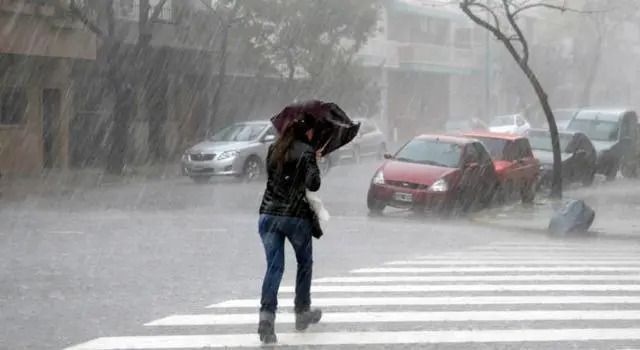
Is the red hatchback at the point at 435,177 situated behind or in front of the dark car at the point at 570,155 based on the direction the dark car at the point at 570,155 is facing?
in front

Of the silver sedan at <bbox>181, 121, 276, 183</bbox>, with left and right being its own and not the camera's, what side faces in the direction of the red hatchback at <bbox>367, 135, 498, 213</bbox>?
left

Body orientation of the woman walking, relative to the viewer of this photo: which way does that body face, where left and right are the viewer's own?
facing away from the viewer and to the right of the viewer

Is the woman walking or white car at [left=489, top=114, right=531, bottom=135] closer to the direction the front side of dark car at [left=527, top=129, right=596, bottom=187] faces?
the woman walking

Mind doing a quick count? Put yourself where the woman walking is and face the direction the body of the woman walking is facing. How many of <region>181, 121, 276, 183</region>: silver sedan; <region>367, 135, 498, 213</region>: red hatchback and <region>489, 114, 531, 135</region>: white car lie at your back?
0

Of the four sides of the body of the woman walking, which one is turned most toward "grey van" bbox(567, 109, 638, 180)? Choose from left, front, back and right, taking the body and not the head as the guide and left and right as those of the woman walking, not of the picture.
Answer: front

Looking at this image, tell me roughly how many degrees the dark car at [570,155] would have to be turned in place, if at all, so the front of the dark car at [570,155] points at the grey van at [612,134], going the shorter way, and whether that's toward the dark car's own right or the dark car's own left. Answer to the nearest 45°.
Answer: approximately 135° to the dark car's own right

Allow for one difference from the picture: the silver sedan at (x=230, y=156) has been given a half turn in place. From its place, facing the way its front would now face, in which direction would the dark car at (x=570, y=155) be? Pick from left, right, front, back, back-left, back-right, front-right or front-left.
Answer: front-right

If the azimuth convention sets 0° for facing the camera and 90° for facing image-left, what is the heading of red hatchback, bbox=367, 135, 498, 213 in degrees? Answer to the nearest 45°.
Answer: approximately 45°

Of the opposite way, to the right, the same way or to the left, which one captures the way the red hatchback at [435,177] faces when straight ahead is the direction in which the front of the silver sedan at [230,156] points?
the same way

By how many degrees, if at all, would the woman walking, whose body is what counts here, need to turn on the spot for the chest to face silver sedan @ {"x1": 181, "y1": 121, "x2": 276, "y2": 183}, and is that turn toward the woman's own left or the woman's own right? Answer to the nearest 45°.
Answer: approximately 45° to the woman's own left

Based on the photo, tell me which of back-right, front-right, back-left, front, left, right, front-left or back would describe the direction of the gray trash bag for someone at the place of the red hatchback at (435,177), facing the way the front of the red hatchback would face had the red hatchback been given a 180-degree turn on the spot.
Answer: right

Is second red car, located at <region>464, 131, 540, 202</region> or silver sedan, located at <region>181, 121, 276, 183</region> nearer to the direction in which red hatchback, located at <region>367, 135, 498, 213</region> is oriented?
the silver sedan

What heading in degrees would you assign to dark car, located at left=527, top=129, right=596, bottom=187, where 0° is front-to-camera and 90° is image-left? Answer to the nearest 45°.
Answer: approximately 45°

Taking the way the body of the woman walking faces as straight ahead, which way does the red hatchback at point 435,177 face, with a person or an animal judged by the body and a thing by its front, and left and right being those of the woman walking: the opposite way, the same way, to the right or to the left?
the opposite way
